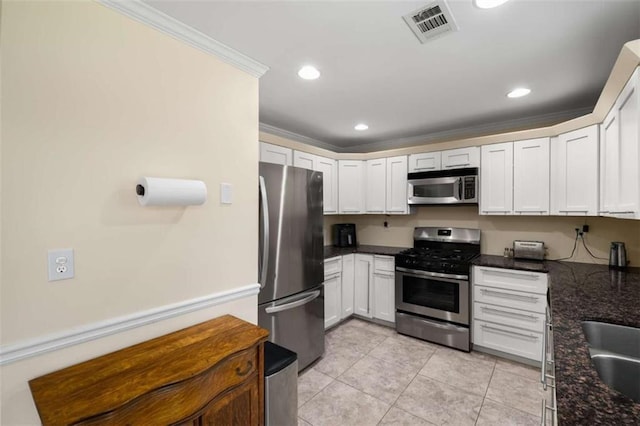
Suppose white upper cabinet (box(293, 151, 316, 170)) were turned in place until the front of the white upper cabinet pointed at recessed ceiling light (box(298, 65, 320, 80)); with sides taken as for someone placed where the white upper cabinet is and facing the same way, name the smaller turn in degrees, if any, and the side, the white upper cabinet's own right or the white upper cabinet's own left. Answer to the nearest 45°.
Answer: approximately 45° to the white upper cabinet's own right

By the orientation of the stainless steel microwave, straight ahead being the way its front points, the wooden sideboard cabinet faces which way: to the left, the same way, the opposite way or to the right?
to the left

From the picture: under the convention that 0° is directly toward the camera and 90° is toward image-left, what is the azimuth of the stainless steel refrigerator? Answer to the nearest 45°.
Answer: approximately 315°

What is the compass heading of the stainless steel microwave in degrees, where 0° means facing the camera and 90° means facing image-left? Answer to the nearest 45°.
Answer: approximately 0°

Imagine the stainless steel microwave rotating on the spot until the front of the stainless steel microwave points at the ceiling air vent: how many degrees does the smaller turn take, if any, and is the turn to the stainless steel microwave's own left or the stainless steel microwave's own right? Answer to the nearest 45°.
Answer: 0° — it already faces it

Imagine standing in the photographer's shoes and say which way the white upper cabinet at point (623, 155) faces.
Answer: facing to the left of the viewer
